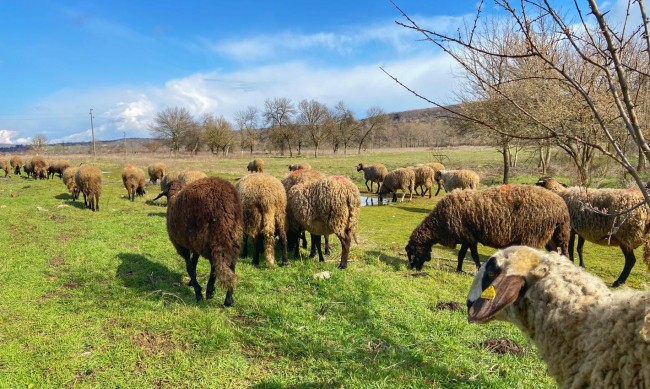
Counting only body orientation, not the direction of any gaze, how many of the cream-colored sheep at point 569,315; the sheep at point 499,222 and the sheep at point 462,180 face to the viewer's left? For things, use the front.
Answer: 3

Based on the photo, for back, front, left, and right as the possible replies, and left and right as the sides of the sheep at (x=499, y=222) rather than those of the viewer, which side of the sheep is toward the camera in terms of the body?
left

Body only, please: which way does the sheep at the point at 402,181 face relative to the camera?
to the viewer's left

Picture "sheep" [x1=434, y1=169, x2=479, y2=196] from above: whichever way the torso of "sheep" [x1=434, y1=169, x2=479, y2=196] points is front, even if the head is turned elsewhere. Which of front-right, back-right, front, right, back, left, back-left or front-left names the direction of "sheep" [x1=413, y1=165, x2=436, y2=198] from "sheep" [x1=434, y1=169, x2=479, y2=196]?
front-right

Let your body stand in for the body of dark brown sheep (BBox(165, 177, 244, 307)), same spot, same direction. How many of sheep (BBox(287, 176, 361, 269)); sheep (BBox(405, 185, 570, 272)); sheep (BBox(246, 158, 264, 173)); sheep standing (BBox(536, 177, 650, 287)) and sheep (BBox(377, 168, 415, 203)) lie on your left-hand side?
0

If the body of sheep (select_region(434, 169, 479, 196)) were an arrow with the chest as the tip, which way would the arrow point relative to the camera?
to the viewer's left

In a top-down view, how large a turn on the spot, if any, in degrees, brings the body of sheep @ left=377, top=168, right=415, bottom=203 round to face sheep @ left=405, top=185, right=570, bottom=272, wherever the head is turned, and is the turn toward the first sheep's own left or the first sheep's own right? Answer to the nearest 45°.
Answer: approximately 90° to the first sheep's own left

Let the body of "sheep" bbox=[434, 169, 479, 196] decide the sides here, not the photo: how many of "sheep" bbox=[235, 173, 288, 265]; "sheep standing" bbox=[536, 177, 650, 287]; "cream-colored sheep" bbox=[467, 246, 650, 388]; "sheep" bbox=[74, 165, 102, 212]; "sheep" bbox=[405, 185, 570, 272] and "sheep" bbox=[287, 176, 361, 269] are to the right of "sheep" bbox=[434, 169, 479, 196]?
0

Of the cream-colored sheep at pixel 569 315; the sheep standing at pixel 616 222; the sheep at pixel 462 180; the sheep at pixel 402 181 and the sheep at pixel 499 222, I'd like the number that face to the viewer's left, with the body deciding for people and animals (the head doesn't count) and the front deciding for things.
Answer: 5

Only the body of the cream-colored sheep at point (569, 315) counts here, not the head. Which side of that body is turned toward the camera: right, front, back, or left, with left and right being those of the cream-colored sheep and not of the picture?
left

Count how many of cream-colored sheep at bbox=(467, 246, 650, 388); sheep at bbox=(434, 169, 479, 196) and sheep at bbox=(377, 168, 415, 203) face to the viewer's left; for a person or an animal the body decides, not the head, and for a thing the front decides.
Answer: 3

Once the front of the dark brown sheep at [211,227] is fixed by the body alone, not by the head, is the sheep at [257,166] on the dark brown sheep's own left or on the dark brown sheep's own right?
on the dark brown sheep's own right

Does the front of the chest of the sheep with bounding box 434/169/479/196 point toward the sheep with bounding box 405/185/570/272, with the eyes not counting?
no
